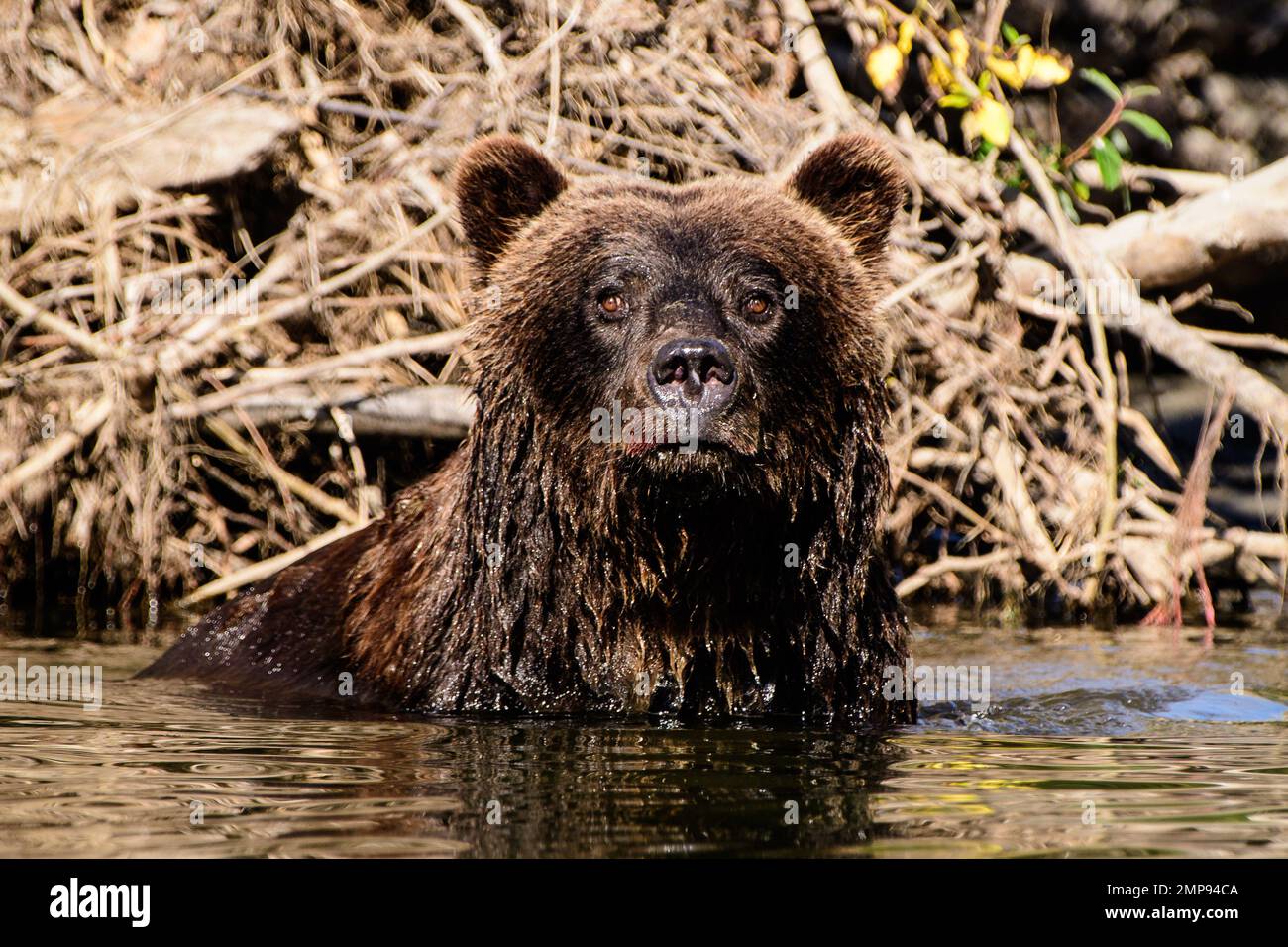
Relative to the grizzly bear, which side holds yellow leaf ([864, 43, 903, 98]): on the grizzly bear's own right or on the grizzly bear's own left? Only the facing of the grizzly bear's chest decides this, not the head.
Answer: on the grizzly bear's own left

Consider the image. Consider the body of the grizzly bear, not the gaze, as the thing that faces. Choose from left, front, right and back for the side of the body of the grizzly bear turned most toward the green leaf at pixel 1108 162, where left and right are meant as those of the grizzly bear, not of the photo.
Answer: left

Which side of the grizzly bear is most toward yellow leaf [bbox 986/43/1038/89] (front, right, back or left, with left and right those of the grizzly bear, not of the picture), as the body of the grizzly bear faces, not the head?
left

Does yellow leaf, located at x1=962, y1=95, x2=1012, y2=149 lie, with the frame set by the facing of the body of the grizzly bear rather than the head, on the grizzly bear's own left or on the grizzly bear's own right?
on the grizzly bear's own left

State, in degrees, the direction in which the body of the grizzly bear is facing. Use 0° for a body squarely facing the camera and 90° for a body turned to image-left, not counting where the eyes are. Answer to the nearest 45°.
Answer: approximately 315°
